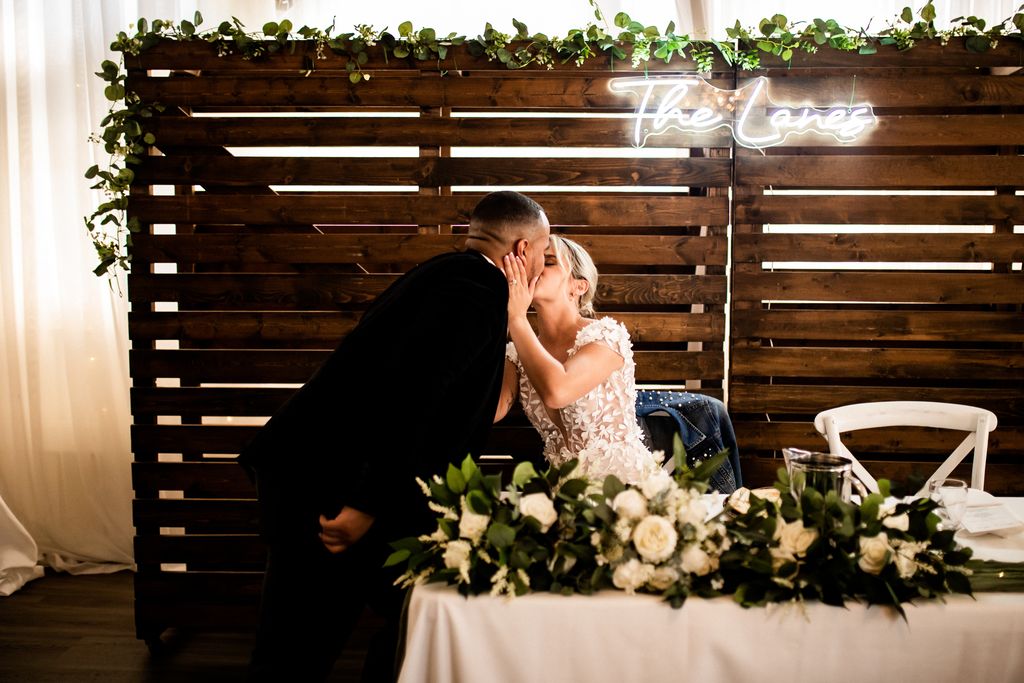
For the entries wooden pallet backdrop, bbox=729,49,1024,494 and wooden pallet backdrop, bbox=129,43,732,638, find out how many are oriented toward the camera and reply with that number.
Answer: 2

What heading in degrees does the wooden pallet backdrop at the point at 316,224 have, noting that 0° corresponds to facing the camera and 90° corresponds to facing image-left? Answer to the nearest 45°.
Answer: approximately 0°

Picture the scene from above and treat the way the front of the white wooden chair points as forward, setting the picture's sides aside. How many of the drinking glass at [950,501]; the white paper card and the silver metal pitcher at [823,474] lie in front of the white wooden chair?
3

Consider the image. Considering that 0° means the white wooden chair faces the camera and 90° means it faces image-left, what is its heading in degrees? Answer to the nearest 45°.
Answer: approximately 0°

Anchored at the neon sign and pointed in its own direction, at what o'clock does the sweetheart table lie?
The sweetheart table is roughly at 12 o'clock from the neon sign.

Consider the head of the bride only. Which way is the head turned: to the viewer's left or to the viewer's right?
to the viewer's left

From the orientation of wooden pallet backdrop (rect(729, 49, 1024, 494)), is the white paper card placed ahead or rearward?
ahead
